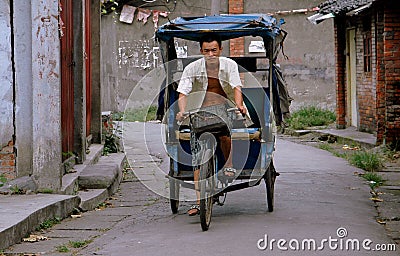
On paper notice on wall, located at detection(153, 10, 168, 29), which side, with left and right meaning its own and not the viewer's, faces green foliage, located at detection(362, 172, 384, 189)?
front

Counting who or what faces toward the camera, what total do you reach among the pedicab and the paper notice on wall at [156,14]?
2

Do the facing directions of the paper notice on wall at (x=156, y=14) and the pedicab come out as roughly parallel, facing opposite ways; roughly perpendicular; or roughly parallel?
roughly parallel

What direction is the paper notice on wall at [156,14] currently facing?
toward the camera

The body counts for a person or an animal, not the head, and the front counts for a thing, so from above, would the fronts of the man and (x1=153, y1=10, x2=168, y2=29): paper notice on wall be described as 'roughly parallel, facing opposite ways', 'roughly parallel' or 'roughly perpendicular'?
roughly parallel

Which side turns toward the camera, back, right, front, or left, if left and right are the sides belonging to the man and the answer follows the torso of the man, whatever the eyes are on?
front

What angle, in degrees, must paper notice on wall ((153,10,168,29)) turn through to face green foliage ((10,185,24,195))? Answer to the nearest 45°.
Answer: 0° — it already faces it

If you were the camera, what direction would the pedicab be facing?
facing the viewer

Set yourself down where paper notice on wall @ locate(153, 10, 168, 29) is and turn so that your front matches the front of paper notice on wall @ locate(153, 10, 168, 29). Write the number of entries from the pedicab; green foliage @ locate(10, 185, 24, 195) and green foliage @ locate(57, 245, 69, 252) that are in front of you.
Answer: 3

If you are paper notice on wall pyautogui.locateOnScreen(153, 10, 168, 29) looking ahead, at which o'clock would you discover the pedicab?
The pedicab is roughly at 12 o'clock from the paper notice on wall.

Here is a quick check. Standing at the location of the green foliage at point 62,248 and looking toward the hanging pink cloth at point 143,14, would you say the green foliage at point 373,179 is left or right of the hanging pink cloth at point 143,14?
right

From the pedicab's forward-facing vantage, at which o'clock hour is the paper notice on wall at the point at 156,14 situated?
The paper notice on wall is roughly at 6 o'clock from the pedicab.

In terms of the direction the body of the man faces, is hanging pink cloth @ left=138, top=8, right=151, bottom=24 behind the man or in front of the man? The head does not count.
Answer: behind
